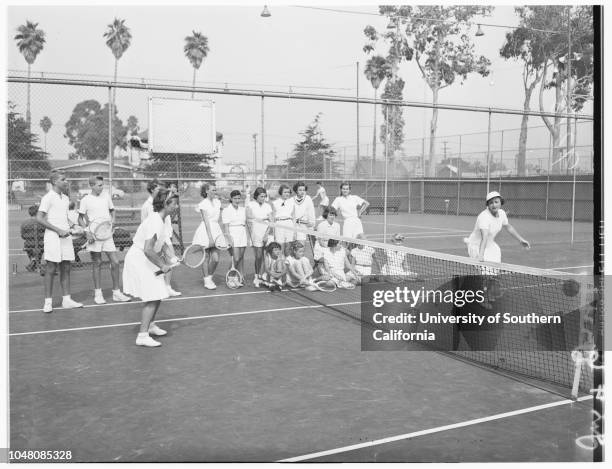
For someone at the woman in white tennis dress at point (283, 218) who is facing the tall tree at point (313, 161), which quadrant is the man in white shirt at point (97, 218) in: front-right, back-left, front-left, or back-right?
back-left

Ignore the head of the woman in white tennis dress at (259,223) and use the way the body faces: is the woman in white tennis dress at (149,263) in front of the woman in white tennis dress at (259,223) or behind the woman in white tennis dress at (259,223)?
in front

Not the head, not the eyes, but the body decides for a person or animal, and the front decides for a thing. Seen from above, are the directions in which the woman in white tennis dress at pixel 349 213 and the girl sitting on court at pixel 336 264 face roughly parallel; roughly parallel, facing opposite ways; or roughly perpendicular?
roughly parallel

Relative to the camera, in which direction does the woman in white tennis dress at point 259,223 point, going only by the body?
toward the camera

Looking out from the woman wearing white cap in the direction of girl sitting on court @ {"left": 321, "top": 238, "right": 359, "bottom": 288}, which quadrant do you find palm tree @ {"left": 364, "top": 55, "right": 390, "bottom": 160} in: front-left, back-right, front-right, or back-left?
front-right

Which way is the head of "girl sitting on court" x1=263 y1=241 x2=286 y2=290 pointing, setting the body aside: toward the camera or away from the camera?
toward the camera

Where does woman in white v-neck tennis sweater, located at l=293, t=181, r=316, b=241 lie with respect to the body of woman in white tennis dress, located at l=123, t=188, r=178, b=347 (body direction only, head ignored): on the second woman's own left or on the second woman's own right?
on the second woman's own left

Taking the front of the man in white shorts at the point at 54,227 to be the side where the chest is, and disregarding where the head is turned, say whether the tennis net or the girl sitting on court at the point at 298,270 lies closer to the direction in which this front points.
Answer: the tennis net

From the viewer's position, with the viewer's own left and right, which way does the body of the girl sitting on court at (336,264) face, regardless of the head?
facing the viewer

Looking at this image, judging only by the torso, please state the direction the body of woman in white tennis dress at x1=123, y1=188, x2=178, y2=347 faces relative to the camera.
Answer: to the viewer's right

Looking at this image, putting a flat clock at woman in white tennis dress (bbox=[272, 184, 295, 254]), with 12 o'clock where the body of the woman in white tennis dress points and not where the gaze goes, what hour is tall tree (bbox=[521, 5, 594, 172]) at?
The tall tree is roughly at 7 o'clock from the woman in white tennis dress.

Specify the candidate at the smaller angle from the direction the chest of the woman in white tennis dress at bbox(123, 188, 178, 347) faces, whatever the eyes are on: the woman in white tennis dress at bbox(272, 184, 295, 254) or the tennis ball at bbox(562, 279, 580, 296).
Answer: the tennis ball

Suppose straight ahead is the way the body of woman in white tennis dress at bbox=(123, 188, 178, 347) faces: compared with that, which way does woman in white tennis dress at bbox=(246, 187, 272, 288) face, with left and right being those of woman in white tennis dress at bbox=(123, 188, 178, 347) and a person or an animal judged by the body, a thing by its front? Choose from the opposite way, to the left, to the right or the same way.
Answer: to the right

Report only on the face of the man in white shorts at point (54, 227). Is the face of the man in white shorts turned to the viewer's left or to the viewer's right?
to the viewer's right
